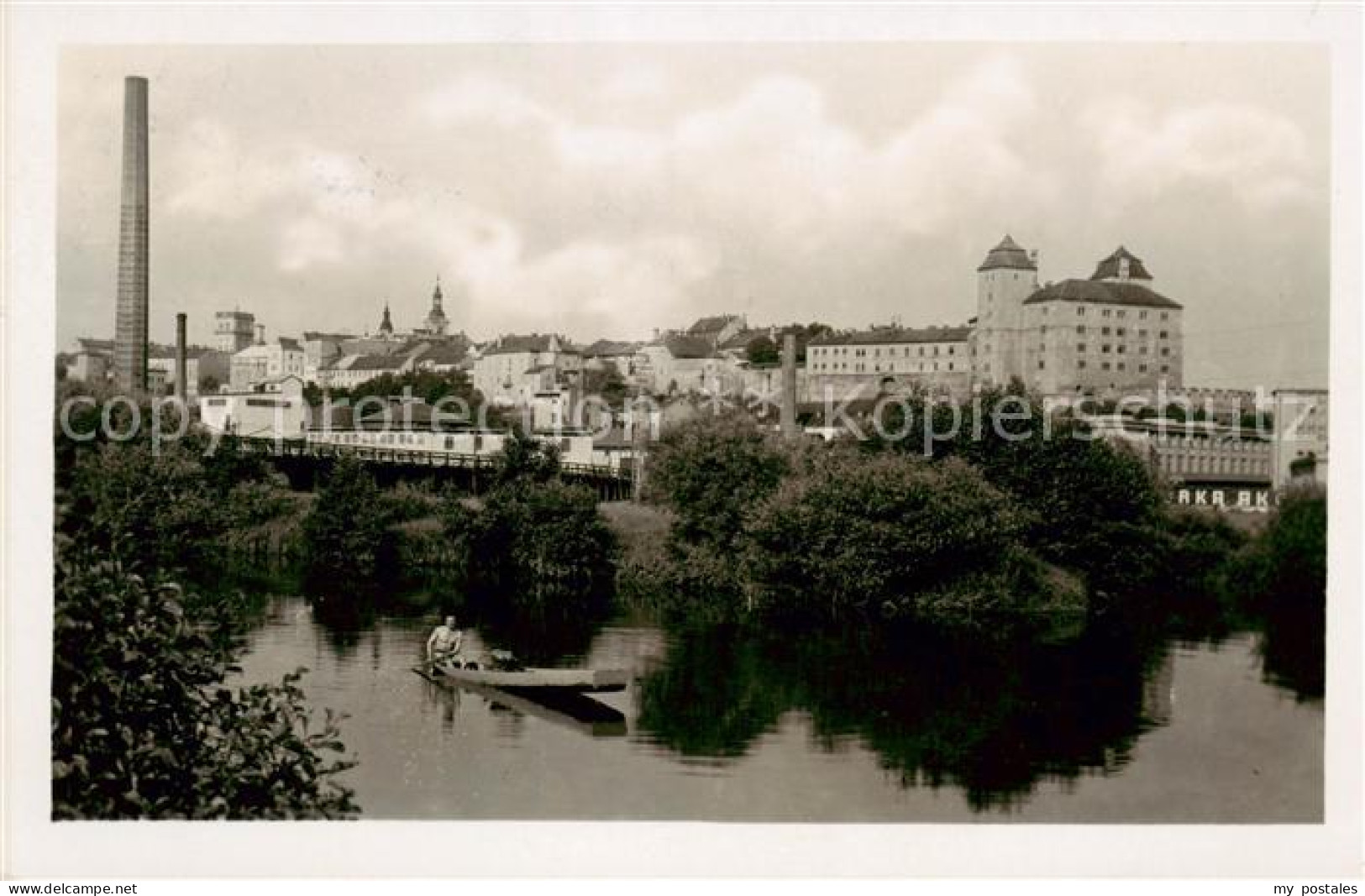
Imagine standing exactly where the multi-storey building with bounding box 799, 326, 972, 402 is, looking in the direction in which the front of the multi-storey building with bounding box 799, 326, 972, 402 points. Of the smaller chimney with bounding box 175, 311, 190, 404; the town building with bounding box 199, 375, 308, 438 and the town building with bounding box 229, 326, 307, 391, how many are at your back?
0

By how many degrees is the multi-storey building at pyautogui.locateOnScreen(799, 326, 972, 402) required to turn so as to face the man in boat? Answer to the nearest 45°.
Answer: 0° — it already faces them

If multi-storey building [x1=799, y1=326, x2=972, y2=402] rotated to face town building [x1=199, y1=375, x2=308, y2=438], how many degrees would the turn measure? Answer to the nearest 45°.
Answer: approximately 45° to its right

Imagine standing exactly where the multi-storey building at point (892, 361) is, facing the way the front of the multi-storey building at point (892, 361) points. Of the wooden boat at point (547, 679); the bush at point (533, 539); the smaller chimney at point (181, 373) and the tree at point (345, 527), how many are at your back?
0

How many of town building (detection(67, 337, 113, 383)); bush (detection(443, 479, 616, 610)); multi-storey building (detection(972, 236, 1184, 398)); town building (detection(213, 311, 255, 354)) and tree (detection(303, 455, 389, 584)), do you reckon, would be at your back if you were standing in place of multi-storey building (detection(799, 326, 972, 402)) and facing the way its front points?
0

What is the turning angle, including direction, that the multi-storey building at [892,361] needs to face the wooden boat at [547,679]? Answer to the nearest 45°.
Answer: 0° — it already faces it

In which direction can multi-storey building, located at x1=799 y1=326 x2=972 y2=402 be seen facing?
toward the camera

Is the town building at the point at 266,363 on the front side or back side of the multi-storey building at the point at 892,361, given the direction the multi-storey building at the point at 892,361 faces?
on the front side

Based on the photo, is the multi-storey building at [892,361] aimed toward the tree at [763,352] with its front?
no

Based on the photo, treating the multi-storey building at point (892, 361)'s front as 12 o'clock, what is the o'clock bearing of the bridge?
The bridge is roughly at 1 o'clock from the multi-storey building.
